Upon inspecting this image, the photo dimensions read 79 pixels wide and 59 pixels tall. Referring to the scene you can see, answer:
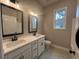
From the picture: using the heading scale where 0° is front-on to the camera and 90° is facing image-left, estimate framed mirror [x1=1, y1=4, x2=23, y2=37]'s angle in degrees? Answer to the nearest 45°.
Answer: approximately 315°

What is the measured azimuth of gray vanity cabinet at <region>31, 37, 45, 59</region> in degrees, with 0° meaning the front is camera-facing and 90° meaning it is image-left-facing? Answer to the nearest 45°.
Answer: approximately 315°
